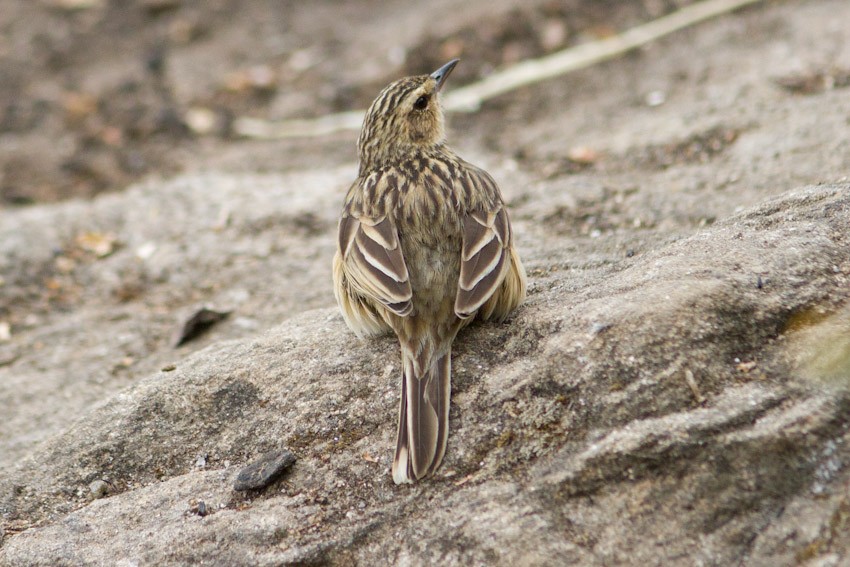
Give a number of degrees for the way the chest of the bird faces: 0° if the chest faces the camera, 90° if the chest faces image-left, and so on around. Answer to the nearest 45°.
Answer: approximately 180°

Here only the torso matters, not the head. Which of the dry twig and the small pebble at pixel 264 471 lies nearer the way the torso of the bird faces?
the dry twig

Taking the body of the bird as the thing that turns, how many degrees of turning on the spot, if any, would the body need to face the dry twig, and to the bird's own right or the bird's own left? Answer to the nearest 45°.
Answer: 0° — it already faces it

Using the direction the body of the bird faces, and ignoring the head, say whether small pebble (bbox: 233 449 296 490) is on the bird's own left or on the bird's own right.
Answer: on the bird's own left

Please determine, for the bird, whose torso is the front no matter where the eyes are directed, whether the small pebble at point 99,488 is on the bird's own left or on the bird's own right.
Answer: on the bird's own left

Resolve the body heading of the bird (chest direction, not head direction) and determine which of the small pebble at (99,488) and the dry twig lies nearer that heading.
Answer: the dry twig
